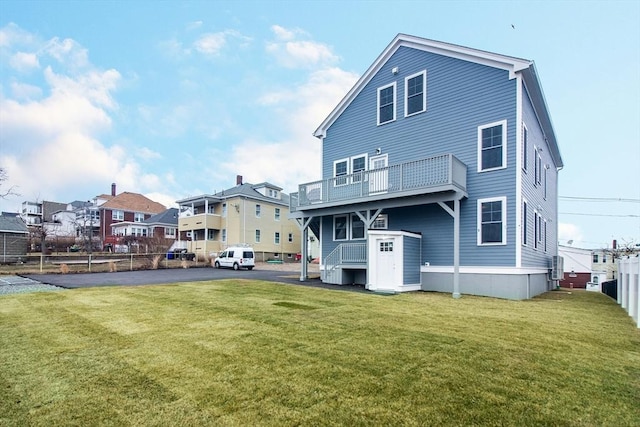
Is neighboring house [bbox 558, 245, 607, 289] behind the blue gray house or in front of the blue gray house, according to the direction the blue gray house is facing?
behind

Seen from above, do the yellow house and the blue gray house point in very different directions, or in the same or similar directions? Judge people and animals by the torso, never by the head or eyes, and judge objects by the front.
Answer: same or similar directions

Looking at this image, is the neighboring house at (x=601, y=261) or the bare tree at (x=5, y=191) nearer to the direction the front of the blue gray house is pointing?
the bare tree

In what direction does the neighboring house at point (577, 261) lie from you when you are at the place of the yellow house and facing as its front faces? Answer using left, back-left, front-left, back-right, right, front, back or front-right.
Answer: back-left

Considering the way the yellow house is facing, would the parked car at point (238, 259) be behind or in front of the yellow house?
in front
